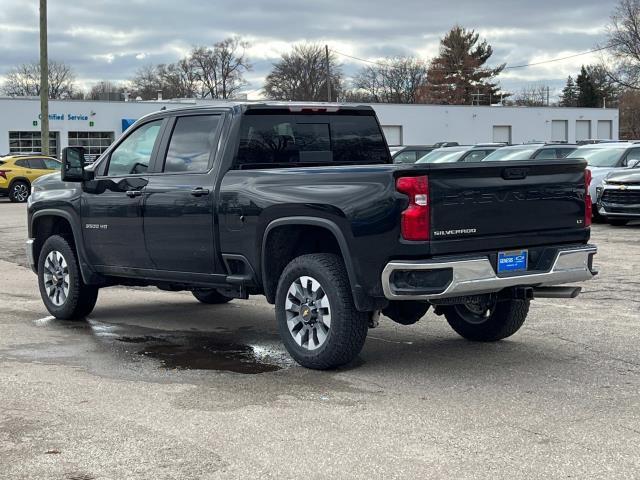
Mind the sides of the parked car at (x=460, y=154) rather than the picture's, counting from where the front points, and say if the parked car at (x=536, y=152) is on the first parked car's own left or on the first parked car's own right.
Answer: on the first parked car's own left

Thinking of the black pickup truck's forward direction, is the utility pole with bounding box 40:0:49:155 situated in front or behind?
in front

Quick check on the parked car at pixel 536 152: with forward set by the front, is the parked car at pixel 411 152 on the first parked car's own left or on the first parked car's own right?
on the first parked car's own right

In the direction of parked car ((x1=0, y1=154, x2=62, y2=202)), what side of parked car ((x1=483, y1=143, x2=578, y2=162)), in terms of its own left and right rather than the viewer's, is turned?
right

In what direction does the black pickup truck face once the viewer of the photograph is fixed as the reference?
facing away from the viewer and to the left of the viewer

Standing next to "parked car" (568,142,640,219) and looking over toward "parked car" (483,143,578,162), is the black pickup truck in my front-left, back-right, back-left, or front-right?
back-left

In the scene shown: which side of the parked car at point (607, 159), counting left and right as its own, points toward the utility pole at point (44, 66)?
right

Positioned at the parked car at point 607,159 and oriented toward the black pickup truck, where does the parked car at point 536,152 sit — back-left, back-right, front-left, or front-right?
back-right
